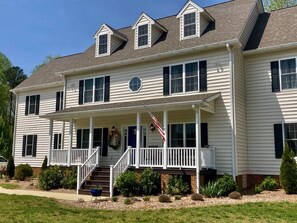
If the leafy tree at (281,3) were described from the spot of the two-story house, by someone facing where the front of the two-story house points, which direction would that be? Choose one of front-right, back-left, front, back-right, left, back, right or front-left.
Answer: back

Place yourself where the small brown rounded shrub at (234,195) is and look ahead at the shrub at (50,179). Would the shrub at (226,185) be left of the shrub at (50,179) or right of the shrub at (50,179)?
right

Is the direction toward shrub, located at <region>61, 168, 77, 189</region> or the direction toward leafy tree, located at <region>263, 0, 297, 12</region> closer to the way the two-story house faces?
the shrub

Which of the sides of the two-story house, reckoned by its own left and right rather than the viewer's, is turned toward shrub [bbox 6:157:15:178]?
right

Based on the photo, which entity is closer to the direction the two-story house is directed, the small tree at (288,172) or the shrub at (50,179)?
the shrub

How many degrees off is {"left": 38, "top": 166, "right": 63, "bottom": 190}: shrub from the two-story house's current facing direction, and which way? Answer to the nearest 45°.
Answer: approximately 45° to its right

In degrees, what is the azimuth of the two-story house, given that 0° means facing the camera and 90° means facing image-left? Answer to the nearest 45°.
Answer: approximately 45°
